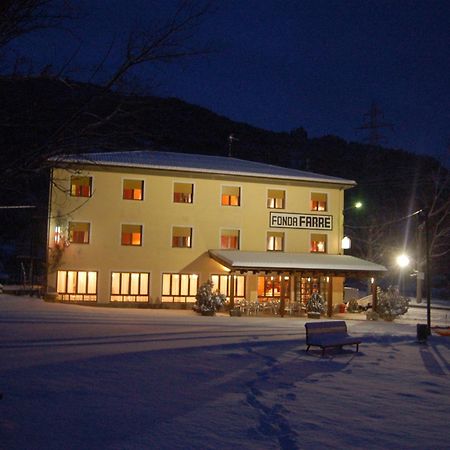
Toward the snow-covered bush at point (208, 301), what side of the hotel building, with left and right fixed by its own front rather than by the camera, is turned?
front

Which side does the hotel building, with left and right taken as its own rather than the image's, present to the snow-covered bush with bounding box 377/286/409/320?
left

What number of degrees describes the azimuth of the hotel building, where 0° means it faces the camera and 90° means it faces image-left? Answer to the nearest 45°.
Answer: approximately 0°
